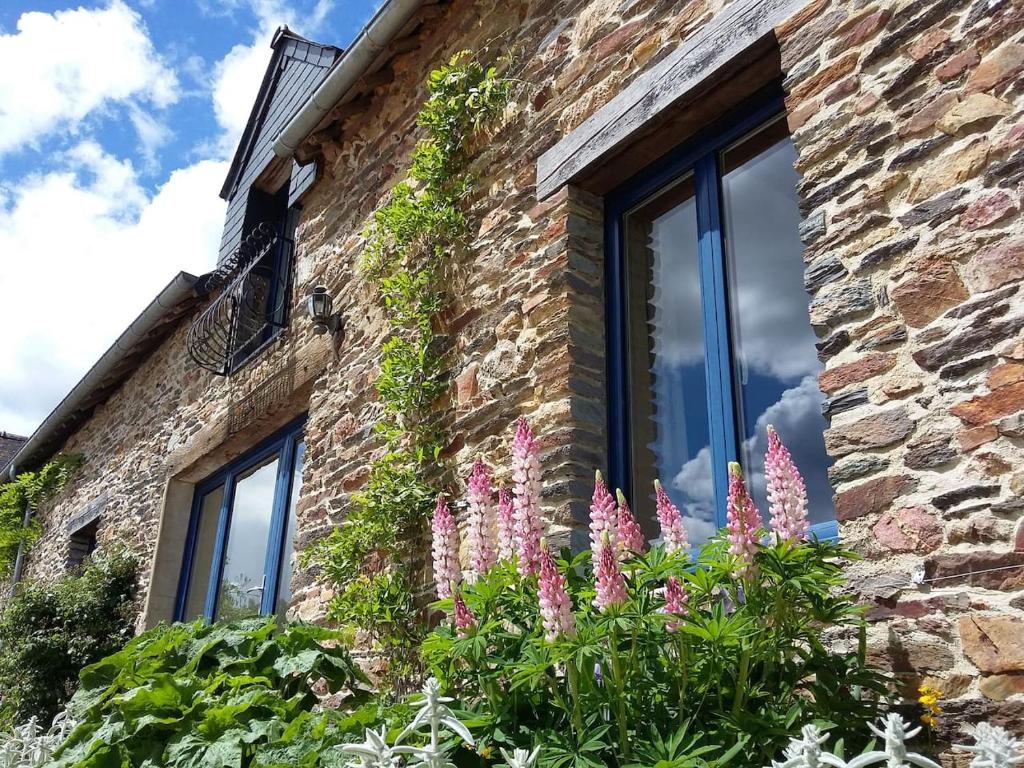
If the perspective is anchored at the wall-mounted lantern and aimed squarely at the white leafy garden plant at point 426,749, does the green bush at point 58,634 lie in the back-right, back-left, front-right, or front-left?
back-right

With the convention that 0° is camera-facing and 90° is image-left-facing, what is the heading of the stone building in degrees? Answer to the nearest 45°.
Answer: approximately 45°

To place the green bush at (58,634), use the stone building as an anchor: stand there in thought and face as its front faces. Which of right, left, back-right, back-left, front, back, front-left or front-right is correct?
right

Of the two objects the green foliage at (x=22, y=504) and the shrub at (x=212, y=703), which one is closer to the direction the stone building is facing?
the shrub

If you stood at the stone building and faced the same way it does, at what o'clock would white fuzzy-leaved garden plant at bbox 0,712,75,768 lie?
The white fuzzy-leaved garden plant is roughly at 11 o'clock from the stone building.

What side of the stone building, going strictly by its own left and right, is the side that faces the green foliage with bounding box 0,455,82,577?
right
